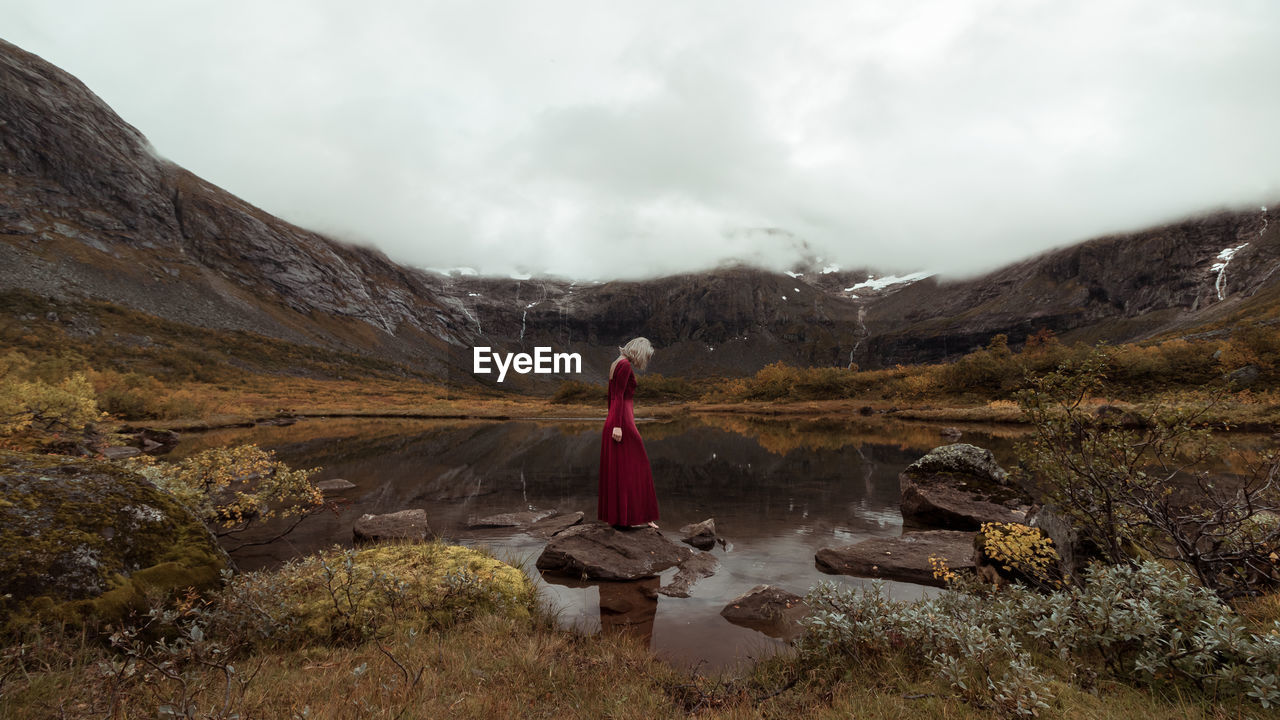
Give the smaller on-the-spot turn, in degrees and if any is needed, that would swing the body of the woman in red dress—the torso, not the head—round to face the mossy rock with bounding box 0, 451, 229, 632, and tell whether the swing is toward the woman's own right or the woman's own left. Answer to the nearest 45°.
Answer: approximately 135° to the woman's own right

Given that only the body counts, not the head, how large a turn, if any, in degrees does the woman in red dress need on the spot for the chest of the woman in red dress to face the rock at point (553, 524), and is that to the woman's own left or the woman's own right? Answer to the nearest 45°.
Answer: approximately 135° to the woman's own left

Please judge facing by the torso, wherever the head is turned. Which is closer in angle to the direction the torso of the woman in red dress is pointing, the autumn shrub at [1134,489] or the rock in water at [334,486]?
the autumn shrub

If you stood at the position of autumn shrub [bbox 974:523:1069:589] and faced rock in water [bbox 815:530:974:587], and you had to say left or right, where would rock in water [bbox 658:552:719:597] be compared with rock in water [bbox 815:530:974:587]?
left

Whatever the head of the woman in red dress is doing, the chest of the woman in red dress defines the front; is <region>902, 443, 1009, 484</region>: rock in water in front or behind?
in front

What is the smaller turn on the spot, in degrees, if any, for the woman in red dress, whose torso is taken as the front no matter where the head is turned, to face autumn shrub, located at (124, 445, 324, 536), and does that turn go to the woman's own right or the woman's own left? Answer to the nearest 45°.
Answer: approximately 180°

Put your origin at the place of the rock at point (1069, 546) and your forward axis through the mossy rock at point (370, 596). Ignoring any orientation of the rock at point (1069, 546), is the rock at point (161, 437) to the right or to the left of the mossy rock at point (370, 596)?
right

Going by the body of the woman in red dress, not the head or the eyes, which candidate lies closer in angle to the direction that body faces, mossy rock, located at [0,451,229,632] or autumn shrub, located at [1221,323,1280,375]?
the autumn shrub

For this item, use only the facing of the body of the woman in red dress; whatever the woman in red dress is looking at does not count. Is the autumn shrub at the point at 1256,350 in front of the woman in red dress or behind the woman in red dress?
in front

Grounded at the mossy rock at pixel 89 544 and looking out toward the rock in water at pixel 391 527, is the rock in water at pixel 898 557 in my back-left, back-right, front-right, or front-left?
front-right

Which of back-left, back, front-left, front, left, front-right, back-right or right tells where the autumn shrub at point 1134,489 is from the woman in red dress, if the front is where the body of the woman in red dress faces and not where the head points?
front-right

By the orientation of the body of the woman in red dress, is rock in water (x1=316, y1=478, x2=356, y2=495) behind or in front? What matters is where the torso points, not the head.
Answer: behind

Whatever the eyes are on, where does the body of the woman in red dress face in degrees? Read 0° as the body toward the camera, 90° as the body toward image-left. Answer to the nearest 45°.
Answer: approximately 270°

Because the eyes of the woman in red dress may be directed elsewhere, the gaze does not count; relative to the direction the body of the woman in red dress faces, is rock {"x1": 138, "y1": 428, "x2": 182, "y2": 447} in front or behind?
behind

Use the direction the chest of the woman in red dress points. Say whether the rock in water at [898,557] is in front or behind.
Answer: in front
